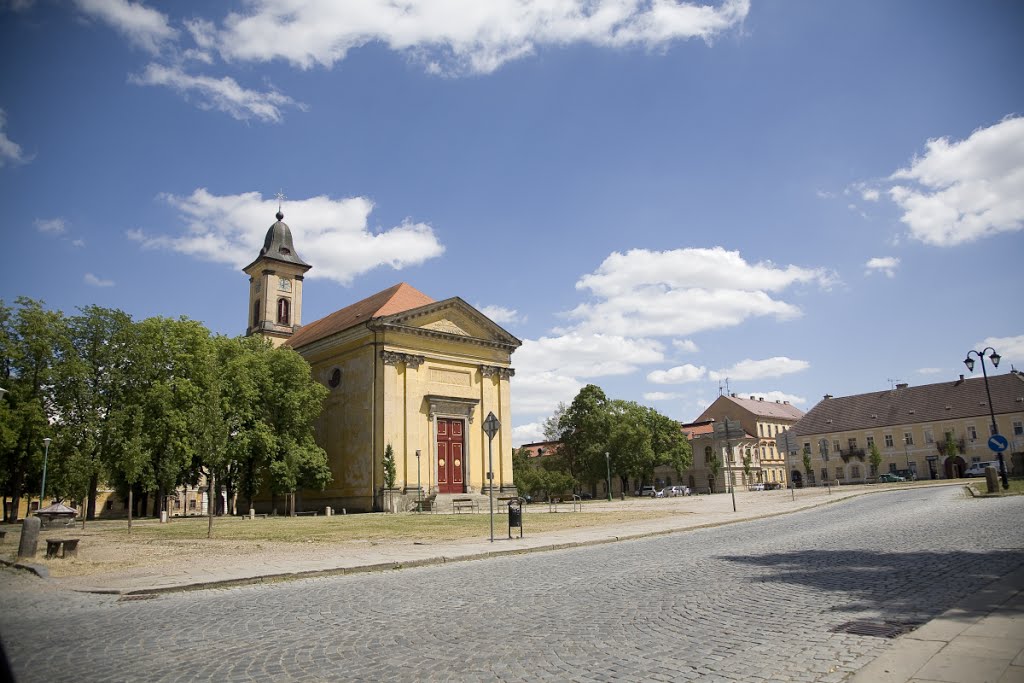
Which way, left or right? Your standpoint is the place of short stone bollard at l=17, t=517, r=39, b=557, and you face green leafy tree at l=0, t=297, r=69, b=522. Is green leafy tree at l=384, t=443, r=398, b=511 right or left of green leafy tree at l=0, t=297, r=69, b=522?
right

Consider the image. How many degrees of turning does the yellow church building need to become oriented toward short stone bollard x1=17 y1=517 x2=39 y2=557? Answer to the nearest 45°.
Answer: approximately 45° to its right

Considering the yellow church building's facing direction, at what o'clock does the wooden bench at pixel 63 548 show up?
The wooden bench is roughly at 2 o'clock from the yellow church building.

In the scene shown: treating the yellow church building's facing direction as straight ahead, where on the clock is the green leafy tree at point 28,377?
The green leafy tree is roughly at 4 o'clock from the yellow church building.

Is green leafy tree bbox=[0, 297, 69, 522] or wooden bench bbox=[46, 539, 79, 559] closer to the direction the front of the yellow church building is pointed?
the wooden bench

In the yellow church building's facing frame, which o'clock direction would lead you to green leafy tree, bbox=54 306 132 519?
The green leafy tree is roughly at 4 o'clock from the yellow church building.

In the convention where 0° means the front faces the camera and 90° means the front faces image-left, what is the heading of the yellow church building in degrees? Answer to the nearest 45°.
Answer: approximately 315°

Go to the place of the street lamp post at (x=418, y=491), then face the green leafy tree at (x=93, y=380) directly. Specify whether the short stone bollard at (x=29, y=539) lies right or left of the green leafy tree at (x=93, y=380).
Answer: left
